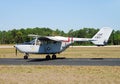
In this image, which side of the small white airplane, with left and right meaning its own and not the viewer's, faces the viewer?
left
